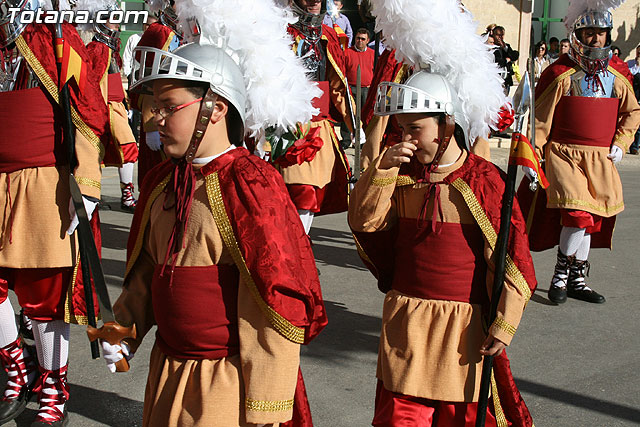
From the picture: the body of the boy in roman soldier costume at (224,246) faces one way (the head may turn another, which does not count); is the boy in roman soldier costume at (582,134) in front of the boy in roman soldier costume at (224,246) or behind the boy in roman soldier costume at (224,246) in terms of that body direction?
behind

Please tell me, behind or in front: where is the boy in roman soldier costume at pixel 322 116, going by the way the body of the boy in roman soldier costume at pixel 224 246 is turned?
behind

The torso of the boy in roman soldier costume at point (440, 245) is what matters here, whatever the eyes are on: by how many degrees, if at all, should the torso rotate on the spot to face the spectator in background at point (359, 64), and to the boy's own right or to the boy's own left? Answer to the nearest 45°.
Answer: approximately 135° to the boy's own right

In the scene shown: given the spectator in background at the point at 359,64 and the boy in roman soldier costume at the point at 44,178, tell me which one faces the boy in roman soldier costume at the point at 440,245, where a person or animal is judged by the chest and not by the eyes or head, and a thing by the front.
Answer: the spectator in background

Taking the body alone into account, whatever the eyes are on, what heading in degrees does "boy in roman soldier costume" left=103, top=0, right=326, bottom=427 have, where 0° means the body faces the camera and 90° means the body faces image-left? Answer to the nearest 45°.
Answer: approximately 45°
